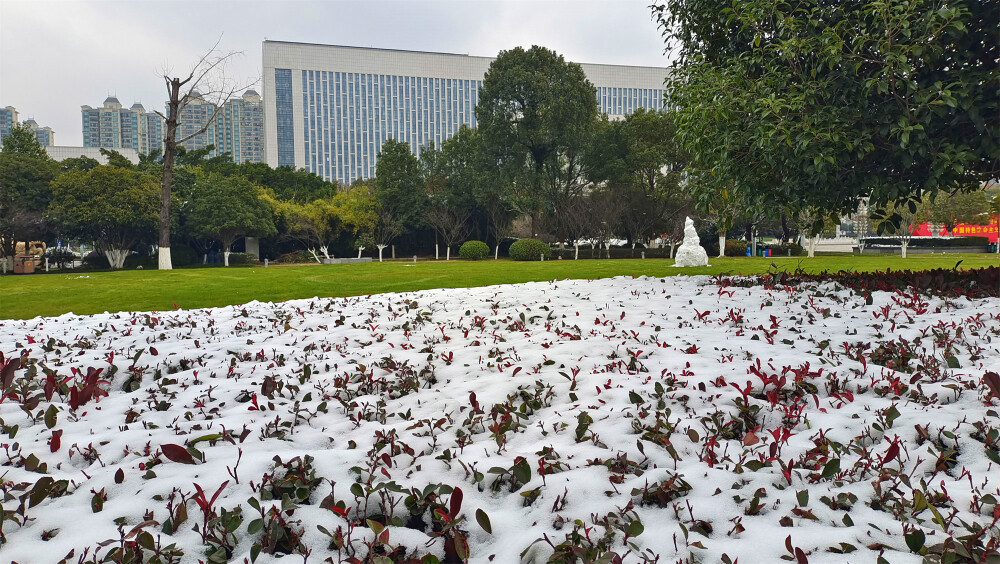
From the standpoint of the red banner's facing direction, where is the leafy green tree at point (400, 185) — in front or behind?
in front

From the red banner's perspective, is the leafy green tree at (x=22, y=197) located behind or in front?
in front

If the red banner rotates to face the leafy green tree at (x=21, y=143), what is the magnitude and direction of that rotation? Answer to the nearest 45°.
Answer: approximately 45° to its right

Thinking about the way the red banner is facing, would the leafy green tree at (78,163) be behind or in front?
in front

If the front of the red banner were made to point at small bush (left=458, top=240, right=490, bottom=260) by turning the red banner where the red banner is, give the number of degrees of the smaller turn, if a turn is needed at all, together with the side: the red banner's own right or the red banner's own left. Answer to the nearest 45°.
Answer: approximately 45° to the red banner's own right

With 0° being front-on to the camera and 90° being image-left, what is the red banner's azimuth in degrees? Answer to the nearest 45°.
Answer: approximately 0°

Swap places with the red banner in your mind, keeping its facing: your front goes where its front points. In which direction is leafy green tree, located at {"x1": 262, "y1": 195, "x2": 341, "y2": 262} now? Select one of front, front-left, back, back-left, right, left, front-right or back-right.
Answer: front-right

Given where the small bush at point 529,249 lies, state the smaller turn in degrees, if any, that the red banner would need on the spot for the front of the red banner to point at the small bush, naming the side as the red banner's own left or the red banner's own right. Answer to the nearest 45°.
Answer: approximately 45° to the red banner's own right

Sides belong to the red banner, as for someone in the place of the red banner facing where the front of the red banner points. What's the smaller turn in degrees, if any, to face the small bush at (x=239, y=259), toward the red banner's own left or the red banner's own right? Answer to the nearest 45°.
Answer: approximately 45° to the red banner's own right
